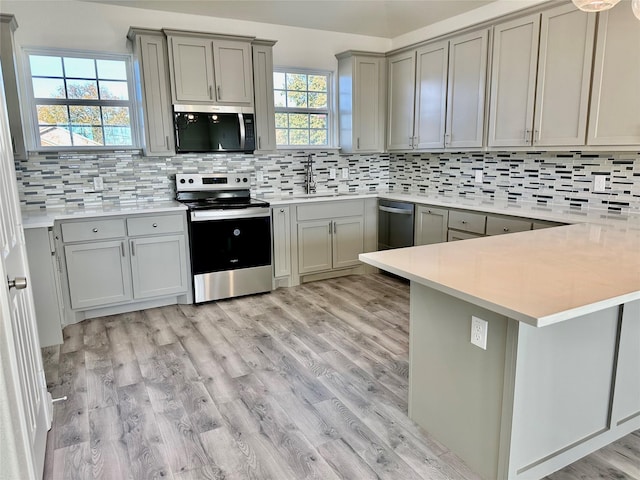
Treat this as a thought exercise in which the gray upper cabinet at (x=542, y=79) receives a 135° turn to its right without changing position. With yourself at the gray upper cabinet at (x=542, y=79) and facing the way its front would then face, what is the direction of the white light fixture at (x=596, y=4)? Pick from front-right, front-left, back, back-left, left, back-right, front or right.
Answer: back

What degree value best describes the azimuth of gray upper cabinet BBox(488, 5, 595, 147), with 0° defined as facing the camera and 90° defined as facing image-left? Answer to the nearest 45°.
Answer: approximately 45°

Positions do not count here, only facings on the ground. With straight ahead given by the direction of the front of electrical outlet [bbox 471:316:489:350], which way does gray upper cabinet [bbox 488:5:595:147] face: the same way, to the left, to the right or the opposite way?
the same way

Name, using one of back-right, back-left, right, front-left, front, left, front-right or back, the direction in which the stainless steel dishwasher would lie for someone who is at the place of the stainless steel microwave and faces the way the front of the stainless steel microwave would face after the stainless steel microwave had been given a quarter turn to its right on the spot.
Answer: back

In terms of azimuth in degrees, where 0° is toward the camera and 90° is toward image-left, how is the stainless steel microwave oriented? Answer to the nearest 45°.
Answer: approximately 0°

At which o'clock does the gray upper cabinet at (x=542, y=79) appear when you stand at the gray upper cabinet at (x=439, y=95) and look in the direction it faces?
the gray upper cabinet at (x=542, y=79) is roughly at 9 o'clock from the gray upper cabinet at (x=439, y=95).

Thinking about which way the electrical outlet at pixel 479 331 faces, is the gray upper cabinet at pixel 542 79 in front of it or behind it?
behind

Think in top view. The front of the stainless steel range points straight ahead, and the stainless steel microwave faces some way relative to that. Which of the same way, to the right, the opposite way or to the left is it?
the same way

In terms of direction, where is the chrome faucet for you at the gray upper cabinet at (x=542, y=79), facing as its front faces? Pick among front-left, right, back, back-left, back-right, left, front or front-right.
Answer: front-right

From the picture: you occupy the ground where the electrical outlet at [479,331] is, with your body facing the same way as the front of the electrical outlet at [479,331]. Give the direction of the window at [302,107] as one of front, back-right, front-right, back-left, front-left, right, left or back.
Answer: right

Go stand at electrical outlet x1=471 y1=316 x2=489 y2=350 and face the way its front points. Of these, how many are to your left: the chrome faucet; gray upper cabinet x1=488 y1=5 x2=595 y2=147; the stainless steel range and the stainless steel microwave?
0

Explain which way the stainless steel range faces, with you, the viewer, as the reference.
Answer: facing the viewer

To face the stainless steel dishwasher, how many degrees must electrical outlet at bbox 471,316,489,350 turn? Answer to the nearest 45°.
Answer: approximately 135° to its right

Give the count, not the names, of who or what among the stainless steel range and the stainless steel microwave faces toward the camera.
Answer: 2

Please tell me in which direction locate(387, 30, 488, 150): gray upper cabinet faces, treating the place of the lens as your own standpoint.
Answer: facing the viewer and to the left of the viewer
